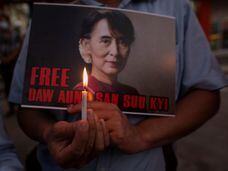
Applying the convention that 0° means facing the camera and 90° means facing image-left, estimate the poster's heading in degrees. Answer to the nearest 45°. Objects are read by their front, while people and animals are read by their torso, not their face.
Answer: approximately 0°
